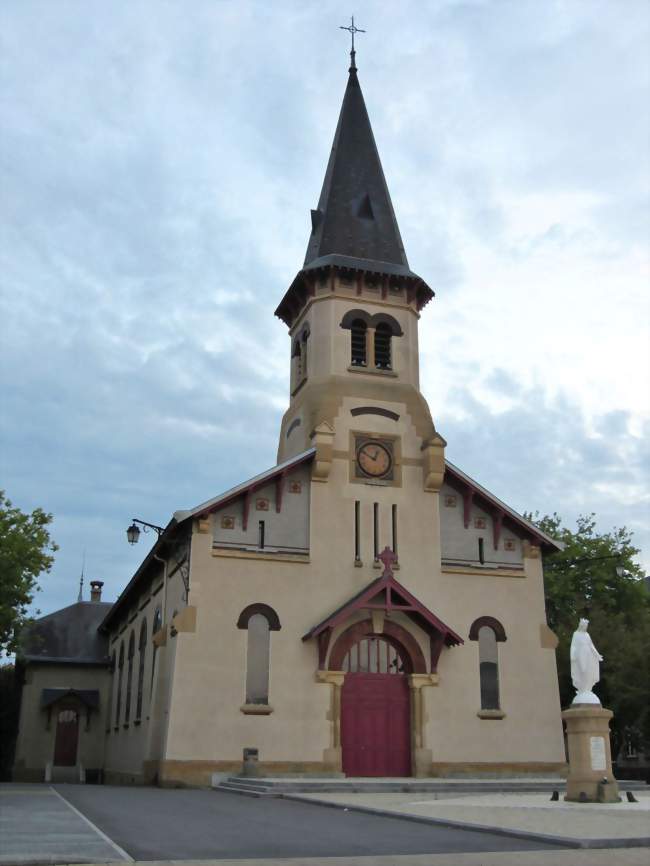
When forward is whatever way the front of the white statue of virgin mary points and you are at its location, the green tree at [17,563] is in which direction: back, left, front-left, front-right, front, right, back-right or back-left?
back-right

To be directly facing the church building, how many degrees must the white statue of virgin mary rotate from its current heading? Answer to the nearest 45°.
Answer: approximately 180°

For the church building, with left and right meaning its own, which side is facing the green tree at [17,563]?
right

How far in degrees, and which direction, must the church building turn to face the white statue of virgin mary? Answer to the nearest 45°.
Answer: approximately 45° to its left

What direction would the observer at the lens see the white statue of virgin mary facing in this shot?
facing the viewer and to the right of the viewer

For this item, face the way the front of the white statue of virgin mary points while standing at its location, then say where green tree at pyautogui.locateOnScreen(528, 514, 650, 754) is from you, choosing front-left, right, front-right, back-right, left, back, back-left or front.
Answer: back-left

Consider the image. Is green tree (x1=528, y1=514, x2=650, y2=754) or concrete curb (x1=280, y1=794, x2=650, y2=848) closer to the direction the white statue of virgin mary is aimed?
the concrete curb

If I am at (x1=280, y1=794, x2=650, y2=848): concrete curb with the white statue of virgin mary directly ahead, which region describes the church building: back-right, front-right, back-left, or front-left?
front-left

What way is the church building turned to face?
toward the camera

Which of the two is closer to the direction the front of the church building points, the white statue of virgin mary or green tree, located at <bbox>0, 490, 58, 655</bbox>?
the white statue of virgin mary

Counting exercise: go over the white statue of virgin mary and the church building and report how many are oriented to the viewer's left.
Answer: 0

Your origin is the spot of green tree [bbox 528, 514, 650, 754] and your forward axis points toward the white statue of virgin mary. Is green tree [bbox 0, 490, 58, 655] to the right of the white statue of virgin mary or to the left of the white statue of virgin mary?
right

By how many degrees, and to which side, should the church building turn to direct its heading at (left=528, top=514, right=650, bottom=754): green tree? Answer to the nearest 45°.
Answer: approximately 135° to its left

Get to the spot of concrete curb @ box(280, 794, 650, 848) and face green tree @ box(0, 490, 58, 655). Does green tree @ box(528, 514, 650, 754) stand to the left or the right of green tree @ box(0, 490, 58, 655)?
right

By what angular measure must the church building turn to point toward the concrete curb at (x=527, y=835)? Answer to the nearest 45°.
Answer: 0° — it already faces it
